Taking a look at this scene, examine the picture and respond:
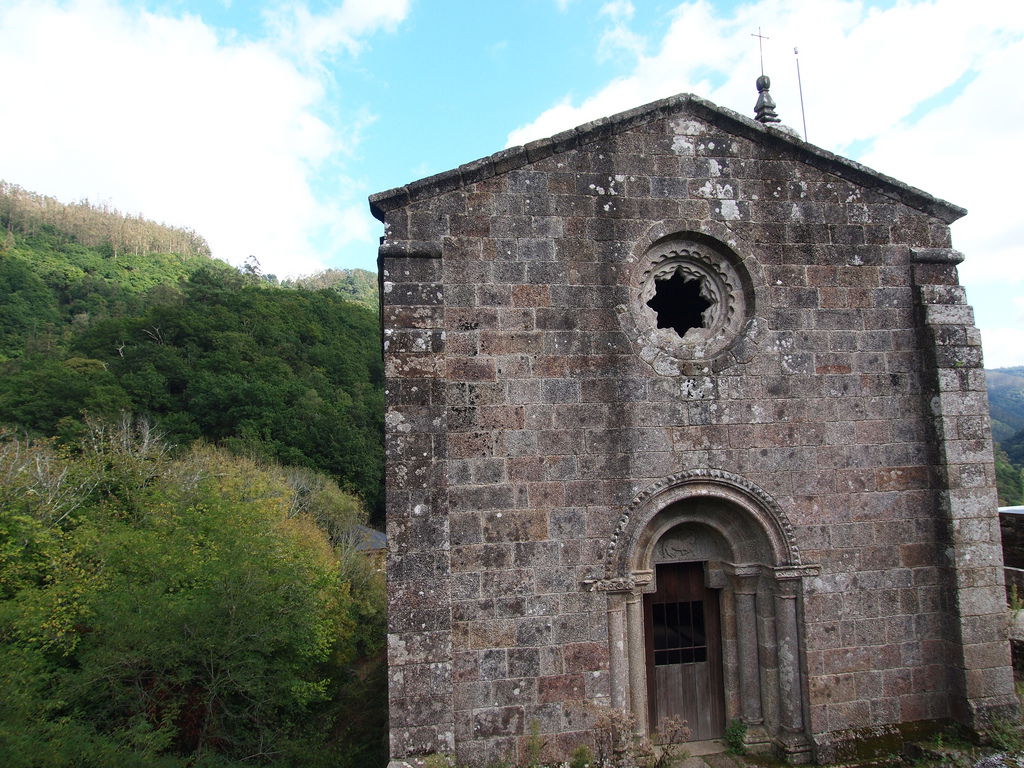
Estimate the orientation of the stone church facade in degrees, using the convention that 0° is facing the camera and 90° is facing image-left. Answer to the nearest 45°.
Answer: approximately 0°
